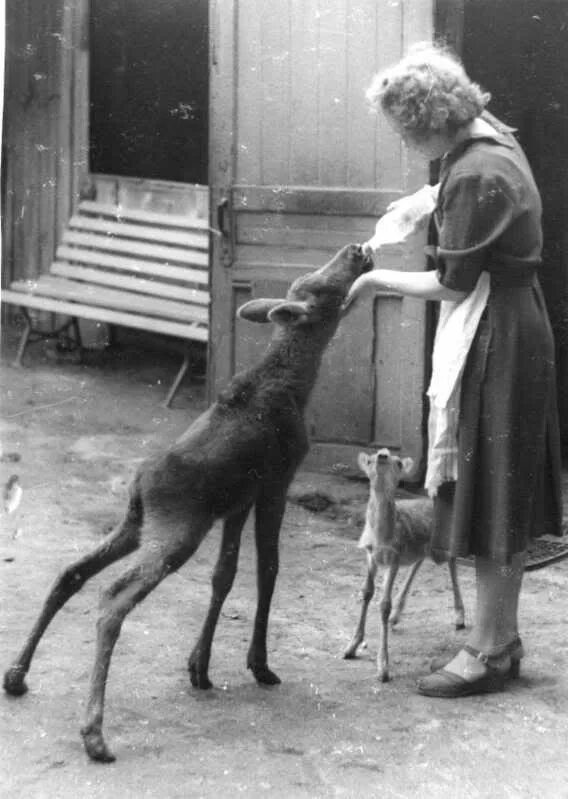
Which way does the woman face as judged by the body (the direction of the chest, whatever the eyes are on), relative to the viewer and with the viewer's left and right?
facing to the left of the viewer

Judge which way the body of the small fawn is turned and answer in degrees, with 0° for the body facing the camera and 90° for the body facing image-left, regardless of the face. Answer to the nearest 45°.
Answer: approximately 45°

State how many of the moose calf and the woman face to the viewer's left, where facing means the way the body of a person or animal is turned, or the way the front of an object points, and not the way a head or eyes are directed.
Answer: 1

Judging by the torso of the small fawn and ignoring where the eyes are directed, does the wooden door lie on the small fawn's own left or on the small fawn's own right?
on the small fawn's own right

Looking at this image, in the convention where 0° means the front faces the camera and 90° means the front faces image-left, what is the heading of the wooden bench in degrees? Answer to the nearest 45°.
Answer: approximately 45°

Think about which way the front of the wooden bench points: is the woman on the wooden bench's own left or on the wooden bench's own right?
on the wooden bench's own left

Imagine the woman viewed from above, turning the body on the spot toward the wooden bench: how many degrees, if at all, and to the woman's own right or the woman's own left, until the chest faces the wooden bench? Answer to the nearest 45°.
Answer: approximately 45° to the woman's own right

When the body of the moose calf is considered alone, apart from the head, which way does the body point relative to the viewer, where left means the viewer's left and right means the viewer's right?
facing away from the viewer and to the right of the viewer
